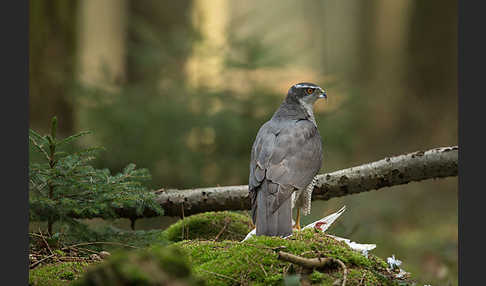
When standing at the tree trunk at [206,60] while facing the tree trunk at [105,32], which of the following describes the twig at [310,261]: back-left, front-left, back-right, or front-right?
back-left

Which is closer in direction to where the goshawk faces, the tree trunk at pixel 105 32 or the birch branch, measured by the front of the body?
the birch branch

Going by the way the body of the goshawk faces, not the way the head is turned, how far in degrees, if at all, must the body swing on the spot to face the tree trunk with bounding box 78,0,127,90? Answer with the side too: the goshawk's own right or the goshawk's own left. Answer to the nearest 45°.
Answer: approximately 90° to the goshawk's own left

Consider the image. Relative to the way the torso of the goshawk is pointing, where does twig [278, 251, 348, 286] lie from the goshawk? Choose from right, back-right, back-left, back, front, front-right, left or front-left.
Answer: back-right

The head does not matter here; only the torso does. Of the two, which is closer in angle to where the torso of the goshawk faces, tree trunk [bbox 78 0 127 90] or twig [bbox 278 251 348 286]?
the tree trunk

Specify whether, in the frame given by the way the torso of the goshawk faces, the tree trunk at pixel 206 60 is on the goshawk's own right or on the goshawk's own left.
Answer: on the goshawk's own left

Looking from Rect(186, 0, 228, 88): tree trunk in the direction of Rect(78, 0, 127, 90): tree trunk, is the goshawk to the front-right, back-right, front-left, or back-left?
back-left

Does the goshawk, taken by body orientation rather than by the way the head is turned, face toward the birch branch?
yes

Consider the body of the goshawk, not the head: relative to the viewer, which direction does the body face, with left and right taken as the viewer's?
facing away from the viewer and to the right of the viewer
